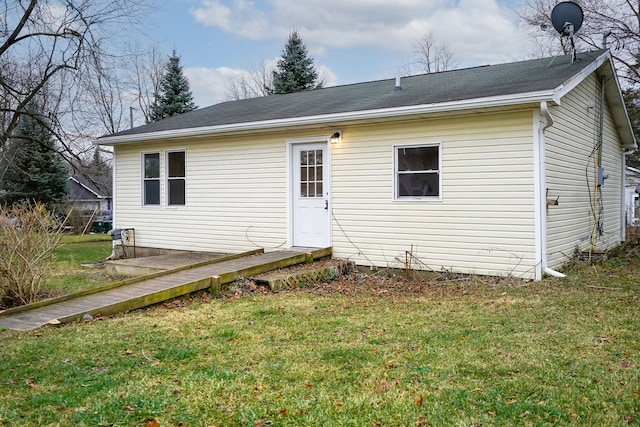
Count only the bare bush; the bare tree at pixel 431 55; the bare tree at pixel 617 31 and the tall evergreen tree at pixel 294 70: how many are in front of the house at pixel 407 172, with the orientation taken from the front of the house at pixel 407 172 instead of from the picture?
1

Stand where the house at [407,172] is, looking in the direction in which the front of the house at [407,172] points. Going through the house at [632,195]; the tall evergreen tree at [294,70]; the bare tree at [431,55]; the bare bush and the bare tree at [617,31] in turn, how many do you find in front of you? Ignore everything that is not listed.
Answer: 1

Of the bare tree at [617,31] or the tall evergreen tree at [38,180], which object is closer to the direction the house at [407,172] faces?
the tall evergreen tree

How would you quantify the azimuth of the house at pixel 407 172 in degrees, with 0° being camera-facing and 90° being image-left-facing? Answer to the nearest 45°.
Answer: approximately 45°

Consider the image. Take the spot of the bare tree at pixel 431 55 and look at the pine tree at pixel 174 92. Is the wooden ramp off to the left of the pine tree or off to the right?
left

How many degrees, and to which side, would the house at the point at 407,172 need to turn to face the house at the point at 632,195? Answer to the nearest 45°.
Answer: approximately 180°

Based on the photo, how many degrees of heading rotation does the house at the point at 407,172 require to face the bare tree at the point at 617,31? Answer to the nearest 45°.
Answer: approximately 180°

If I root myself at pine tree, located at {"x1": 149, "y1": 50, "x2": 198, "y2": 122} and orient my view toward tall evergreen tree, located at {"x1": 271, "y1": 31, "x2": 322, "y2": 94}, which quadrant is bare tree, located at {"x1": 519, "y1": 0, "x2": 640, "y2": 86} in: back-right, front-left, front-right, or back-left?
front-right

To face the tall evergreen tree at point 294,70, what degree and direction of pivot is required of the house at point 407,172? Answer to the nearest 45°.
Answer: approximately 135° to its right

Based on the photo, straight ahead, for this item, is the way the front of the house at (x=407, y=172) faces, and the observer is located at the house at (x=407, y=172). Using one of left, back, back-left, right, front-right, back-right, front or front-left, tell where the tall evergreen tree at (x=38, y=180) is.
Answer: right

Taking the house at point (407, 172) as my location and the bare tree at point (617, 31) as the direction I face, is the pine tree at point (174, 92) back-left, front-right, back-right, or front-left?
front-left

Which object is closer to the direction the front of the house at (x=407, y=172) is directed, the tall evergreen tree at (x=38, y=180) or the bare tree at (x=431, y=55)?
the tall evergreen tree

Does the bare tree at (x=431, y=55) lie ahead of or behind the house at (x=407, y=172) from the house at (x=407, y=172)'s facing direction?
behind

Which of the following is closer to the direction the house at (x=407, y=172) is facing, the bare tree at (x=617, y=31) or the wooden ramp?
the wooden ramp
